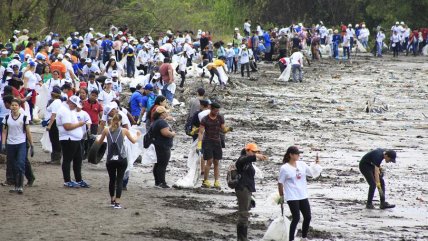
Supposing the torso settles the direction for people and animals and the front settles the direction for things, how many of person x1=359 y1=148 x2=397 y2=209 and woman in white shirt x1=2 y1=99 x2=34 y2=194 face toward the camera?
1

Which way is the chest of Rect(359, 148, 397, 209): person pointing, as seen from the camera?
to the viewer's right

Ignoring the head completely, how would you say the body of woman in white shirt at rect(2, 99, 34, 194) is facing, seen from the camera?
toward the camera

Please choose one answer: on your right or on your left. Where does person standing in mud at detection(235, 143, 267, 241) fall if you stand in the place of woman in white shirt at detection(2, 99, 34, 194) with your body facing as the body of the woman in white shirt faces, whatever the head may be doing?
on your left

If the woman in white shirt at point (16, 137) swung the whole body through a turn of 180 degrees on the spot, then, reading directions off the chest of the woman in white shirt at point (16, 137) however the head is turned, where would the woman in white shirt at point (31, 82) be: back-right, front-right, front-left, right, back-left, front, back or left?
front

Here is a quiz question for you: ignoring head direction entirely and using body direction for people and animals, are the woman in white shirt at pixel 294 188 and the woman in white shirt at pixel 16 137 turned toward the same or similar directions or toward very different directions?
same or similar directions
